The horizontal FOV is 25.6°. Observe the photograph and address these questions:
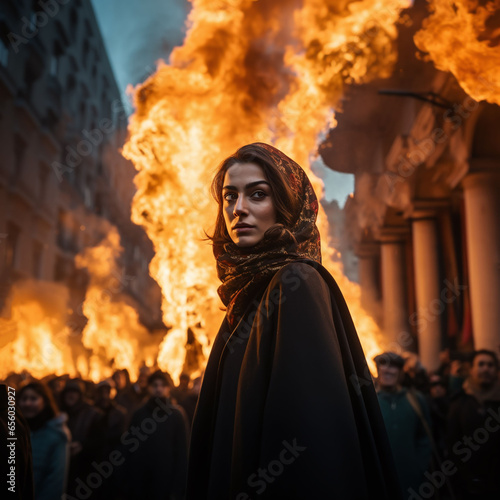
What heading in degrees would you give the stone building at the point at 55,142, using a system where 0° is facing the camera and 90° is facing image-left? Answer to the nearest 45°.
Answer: approximately 270°

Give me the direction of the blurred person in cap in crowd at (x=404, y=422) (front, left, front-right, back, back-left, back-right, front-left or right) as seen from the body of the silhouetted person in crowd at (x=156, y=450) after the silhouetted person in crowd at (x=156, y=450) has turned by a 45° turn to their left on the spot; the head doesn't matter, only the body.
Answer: front

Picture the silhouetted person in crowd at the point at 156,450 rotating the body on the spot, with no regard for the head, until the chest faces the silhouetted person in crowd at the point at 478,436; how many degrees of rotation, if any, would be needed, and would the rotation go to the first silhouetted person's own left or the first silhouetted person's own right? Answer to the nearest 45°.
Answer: approximately 45° to the first silhouetted person's own left

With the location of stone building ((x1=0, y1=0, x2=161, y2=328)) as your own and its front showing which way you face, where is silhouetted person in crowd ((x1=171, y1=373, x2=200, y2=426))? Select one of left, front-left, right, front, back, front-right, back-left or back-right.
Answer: right

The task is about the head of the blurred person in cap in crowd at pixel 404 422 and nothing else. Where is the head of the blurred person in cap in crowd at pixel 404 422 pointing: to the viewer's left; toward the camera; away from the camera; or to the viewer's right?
toward the camera

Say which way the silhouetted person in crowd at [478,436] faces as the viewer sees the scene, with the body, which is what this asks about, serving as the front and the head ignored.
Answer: toward the camera

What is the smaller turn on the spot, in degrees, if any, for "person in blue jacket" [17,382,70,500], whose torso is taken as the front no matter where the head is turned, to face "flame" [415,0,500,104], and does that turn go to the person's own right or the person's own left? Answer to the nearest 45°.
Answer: approximately 135° to the person's own left

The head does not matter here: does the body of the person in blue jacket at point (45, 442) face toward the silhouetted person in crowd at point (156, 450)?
no

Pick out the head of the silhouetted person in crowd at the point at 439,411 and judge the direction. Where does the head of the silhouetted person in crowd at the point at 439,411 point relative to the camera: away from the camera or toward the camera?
toward the camera

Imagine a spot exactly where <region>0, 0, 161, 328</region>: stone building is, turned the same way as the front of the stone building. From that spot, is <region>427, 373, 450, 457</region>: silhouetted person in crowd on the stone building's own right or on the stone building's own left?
on the stone building's own right

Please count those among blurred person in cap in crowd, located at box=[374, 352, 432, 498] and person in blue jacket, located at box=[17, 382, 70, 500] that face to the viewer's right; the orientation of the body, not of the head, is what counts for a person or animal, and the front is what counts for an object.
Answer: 0

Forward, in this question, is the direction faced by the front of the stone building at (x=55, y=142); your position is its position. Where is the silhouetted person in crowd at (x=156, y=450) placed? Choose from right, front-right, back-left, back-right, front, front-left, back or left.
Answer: right

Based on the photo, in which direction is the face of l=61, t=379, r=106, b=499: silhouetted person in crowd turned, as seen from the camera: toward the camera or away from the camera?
toward the camera
